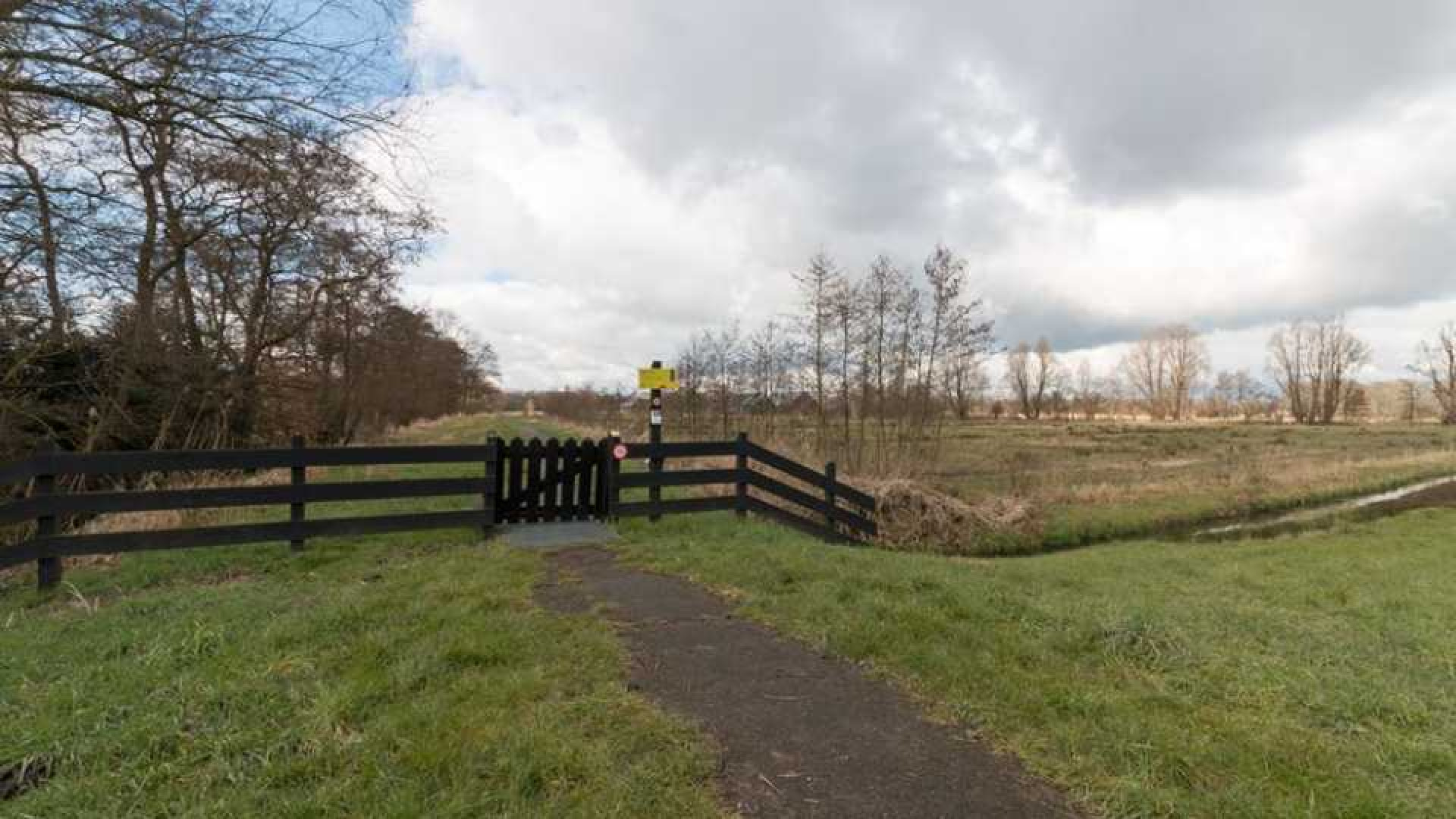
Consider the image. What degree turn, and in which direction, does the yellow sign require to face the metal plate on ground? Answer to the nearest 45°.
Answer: approximately 45° to its right

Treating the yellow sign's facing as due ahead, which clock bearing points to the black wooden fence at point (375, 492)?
The black wooden fence is roughly at 2 o'clock from the yellow sign.

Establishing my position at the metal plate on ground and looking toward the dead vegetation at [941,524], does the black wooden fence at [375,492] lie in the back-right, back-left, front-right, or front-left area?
back-right

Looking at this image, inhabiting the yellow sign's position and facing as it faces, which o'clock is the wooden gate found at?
The wooden gate is roughly at 2 o'clock from the yellow sign.

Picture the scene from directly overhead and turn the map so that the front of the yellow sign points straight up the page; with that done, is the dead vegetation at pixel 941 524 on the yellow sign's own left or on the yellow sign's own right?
on the yellow sign's own left

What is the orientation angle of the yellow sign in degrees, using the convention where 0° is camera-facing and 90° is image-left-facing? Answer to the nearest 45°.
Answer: approximately 0°
